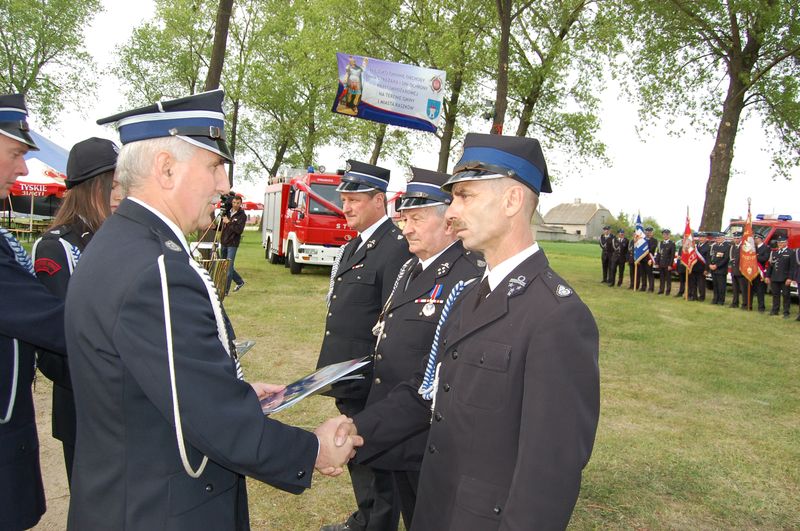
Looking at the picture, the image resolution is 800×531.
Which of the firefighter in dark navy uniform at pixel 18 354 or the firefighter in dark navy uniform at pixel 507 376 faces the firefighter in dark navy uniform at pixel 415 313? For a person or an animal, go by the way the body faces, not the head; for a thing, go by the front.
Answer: the firefighter in dark navy uniform at pixel 18 354

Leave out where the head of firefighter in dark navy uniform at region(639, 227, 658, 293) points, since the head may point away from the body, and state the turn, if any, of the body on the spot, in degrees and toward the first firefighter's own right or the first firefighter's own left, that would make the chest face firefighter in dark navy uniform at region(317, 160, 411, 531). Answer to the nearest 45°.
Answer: approximately 45° to the first firefighter's own left

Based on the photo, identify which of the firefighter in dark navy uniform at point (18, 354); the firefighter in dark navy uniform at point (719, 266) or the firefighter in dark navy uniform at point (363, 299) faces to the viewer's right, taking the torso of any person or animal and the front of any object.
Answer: the firefighter in dark navy uniform at point (18, 354)

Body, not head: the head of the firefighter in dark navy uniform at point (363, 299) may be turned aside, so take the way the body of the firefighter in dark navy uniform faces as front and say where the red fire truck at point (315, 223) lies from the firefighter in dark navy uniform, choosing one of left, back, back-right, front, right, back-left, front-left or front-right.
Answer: back-right

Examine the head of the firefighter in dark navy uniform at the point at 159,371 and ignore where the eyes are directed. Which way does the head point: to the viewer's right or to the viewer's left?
to the viewer's right

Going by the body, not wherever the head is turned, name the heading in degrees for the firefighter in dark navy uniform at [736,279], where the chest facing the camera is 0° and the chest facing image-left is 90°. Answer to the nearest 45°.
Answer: approximately 45°

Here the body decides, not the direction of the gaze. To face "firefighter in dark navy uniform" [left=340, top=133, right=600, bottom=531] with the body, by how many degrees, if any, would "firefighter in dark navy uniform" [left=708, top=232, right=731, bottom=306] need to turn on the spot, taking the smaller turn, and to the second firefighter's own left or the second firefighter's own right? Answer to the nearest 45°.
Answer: approximately 45° to the second firefighter's own left

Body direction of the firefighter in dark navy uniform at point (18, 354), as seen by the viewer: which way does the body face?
to the viewer's right

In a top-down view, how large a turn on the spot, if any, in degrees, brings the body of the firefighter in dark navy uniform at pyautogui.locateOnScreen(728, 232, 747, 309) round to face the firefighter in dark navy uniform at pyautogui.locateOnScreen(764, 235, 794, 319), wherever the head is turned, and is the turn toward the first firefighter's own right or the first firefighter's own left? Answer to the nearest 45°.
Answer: approximately 90° to the first firefighter's own left

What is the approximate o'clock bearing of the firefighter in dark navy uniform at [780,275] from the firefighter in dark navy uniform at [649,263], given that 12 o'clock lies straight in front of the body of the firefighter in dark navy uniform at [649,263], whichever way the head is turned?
the firefighter in dark navy uniform at [780,275] is roughly at 9 o'clock from the firefighter in dark navy uniform at [649,263].

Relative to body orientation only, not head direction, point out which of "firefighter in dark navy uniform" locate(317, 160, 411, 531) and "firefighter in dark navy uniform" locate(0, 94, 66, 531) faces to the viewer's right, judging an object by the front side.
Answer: "firefighter in dark navy uniform" locate(0, 94, 66, 531)

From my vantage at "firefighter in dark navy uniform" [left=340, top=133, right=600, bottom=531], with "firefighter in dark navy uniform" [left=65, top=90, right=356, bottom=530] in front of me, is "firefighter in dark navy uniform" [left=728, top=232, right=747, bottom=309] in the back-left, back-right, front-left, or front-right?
back-right

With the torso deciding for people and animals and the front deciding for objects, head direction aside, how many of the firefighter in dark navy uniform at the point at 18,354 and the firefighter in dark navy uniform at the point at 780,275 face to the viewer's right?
1

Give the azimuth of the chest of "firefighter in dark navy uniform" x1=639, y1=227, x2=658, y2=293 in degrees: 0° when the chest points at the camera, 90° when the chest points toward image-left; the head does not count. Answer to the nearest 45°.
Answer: approximately 45°
